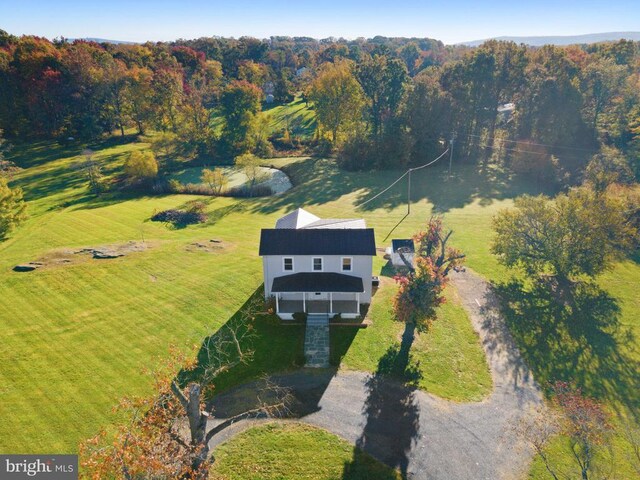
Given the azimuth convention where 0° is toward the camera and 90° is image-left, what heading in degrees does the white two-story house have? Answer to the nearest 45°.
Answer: approximately 0°

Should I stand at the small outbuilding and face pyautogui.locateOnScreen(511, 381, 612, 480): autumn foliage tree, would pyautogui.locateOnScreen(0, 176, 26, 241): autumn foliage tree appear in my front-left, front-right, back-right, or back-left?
back-right

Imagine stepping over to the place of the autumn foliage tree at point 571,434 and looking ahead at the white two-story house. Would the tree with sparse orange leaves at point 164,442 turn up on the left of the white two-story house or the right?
left

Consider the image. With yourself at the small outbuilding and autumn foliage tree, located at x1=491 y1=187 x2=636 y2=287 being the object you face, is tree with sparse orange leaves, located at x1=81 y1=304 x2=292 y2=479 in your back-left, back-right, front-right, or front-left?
back-right

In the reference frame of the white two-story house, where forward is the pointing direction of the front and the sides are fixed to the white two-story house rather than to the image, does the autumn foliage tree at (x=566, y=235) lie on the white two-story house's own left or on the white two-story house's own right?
on the white two-story house's own left

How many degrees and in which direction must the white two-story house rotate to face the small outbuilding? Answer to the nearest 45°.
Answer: approximately 135° to its left

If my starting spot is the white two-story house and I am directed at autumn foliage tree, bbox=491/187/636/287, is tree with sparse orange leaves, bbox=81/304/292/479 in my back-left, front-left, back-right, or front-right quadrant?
back-right

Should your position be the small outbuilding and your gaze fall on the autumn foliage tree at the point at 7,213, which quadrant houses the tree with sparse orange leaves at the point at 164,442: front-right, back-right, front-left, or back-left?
front-left

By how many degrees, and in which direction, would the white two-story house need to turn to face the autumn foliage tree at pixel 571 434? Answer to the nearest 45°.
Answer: approximately 45° to its left

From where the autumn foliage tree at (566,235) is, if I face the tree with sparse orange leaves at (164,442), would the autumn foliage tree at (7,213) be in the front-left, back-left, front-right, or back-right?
front-right

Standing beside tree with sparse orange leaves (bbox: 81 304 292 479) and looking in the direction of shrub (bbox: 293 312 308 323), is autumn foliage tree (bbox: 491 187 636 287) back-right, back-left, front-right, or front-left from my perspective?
front-right

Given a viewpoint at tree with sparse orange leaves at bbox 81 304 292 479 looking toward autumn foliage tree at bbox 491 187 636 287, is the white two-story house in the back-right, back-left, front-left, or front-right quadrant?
front-left

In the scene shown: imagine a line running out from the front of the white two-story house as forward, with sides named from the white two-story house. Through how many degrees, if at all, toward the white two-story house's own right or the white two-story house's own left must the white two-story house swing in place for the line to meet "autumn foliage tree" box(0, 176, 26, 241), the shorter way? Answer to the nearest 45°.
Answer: approximately 90° to the white two-story house's own right
